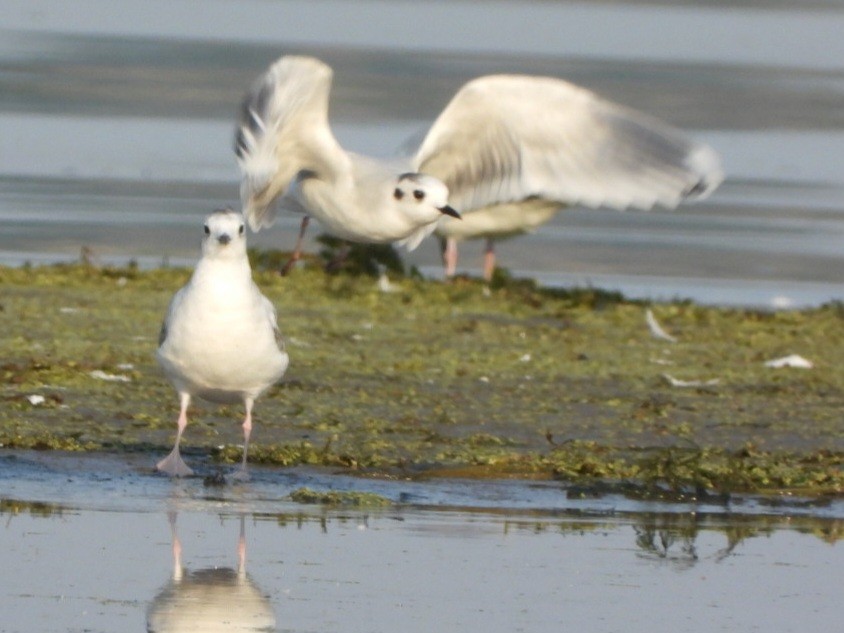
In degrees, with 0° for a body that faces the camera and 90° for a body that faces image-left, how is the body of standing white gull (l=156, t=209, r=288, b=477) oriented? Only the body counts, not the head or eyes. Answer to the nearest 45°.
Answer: approximately 0°
